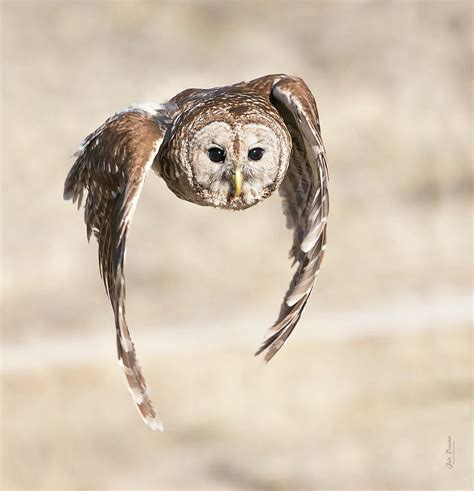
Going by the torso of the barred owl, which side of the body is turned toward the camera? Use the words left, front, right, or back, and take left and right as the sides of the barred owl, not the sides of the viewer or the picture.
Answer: front
